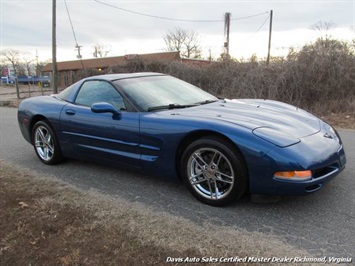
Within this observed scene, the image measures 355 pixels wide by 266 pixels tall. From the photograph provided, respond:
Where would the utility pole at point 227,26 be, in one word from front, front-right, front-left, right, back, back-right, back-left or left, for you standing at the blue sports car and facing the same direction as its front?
back-left

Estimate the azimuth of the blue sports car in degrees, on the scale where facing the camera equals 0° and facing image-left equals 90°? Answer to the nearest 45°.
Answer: approximately 315°
